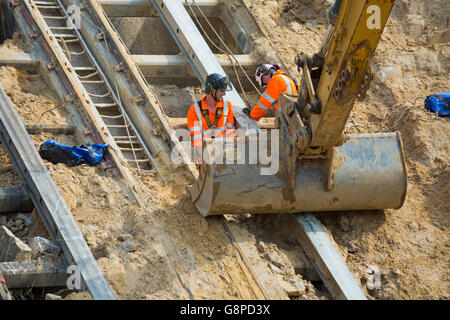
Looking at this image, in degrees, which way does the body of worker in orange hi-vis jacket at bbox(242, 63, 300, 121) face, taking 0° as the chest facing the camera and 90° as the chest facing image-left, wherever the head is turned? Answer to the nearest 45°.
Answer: approximately 90°

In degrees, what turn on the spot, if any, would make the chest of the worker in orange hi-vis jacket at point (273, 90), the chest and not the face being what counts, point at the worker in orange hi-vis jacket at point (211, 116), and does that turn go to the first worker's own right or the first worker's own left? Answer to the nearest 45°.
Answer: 0° — they already face them

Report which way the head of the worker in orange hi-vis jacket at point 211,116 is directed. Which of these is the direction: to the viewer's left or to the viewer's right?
to the viewer's right

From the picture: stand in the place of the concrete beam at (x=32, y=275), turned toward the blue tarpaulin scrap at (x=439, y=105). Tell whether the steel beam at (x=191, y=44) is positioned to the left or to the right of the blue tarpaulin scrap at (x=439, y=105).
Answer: left

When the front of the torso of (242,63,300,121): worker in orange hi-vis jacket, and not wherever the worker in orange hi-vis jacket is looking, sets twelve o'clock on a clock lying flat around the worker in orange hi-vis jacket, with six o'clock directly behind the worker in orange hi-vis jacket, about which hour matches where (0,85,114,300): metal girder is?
The metal girder is roughly at 11 o'clock from the worker in orange hi-vis jacket.

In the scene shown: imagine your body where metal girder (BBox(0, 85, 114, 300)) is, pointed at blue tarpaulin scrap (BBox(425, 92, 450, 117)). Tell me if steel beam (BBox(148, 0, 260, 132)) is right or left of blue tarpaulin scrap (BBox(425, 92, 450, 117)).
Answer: left

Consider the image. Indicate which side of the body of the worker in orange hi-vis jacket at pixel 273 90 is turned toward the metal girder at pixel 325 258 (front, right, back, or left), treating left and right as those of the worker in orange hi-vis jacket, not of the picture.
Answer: left
